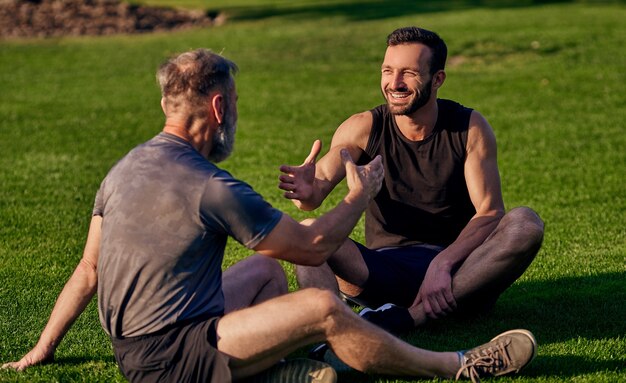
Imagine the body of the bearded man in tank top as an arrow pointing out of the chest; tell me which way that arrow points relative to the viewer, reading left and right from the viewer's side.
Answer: facing the viewer and to the left of the viewer

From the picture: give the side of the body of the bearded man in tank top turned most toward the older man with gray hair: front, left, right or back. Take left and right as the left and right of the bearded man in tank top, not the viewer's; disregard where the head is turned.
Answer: front

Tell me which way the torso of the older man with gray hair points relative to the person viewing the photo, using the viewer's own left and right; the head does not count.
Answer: facing away from the viewer and to the right of the viewer

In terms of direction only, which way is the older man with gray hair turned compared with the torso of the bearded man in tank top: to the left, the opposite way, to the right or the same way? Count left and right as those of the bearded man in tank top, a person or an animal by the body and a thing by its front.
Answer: the opposite way

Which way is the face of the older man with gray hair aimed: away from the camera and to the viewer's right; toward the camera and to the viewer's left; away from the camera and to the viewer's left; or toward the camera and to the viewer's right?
away from the camera and to the viewer's right

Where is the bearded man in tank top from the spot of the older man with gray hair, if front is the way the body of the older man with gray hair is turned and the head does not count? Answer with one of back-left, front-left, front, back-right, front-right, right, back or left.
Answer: front

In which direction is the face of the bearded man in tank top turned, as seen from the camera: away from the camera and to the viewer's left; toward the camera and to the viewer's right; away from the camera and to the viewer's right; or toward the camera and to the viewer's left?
toward the camera and to the viewer's left
